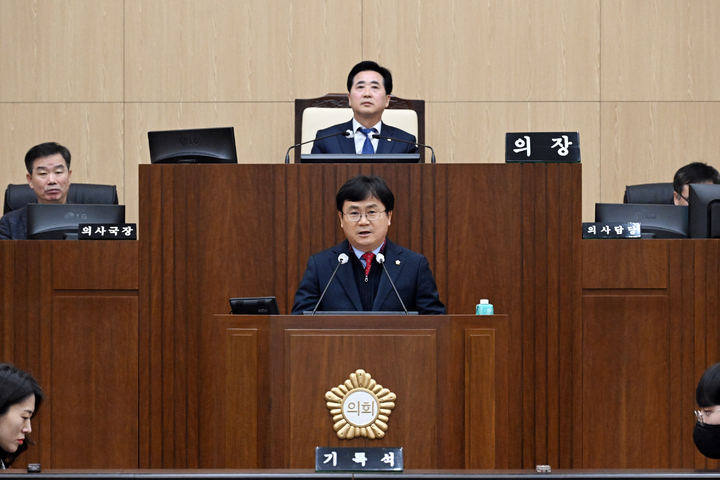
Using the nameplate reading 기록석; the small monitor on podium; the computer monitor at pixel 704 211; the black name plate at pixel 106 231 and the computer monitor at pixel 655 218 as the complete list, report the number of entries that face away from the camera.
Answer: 3

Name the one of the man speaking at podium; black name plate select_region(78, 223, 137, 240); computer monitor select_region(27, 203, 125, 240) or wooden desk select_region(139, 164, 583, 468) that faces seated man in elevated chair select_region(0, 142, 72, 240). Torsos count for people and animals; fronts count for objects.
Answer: the computer monitor

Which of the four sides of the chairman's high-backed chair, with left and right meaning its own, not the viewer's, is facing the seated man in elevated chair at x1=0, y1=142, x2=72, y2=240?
right

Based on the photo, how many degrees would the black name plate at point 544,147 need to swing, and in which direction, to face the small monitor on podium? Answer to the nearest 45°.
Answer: approximately 45° to its right

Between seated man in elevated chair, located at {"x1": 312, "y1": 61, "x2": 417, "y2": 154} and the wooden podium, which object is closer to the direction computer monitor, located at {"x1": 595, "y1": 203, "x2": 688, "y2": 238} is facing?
the seated man in elevated chair

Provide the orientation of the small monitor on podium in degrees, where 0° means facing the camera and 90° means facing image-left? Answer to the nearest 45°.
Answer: approximately 180°

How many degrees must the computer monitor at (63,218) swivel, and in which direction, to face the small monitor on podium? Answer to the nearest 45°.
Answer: approximately 135° to its right

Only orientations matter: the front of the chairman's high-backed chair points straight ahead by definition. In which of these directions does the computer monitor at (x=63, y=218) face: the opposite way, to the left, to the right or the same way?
the opposite way

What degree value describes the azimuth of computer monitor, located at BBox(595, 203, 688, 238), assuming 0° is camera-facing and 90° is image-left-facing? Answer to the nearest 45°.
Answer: approximately 180°

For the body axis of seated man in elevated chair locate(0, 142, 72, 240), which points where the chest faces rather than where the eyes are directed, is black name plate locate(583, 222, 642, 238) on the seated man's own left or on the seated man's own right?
on the seated man's own left

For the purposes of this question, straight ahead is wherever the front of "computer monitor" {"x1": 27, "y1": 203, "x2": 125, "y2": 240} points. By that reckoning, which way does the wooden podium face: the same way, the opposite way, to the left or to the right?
the opposite way

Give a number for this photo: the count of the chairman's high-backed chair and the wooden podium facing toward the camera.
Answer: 2

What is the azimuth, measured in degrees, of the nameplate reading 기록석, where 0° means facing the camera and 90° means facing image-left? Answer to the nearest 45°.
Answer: approximately 0°
